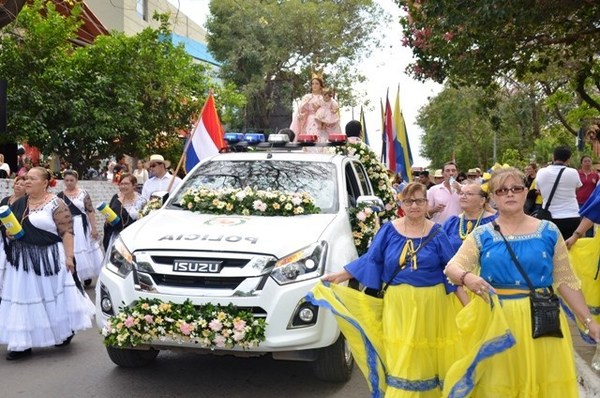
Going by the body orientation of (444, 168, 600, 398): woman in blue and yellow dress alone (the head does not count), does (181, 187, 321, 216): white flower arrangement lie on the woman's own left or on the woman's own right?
on the woman's own right

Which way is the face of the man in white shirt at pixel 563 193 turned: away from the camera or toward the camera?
away from the camera

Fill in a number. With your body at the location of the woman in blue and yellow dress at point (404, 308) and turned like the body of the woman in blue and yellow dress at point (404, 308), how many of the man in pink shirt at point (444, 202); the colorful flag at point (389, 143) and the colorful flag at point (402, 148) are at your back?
3

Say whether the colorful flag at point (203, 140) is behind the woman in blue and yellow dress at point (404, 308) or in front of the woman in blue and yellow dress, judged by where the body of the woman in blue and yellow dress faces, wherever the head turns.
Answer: behind

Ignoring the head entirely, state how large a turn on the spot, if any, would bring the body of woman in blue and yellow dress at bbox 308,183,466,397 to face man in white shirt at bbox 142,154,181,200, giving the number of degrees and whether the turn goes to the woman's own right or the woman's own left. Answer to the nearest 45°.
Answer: approximately 135° to the woman's own right

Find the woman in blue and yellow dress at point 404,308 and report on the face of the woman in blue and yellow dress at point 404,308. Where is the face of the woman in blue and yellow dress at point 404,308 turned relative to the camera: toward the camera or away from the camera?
toward the camera

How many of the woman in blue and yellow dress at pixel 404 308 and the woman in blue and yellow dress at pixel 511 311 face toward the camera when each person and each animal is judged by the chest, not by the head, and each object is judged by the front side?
2

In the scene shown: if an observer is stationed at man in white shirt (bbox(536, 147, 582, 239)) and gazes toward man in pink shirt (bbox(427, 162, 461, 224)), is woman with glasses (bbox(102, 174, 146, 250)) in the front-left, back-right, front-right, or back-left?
front-left

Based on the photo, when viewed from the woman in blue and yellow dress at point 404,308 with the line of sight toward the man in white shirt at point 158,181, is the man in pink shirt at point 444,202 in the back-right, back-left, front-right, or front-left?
front-right

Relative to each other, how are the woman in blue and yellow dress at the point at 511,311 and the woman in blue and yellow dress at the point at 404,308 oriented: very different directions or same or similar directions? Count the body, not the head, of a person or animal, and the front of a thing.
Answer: same or similar directions

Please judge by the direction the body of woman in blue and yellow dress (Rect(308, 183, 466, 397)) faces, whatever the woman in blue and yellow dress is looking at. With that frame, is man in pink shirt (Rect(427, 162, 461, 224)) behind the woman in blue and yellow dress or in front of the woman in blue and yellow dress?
behind

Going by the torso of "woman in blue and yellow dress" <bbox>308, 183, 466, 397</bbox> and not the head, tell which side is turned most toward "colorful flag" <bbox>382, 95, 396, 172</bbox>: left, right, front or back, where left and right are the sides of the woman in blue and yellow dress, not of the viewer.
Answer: back

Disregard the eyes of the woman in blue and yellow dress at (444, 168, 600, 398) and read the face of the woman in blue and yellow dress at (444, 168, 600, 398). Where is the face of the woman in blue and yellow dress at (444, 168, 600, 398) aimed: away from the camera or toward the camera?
toward the camera

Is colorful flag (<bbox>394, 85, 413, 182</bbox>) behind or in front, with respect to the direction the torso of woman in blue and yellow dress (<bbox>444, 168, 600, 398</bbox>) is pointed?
behind

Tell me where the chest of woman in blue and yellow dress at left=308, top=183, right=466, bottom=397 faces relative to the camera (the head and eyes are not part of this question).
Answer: toward the camera
